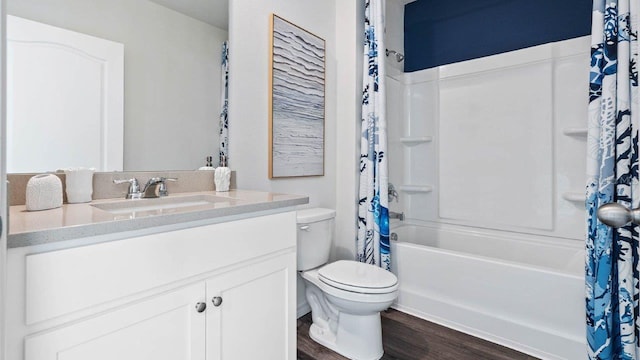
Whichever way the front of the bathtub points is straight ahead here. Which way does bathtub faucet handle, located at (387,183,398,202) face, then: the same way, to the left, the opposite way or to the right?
to the left

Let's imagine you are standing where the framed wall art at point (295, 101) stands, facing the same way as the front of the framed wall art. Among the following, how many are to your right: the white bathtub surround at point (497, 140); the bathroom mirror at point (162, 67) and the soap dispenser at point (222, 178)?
2

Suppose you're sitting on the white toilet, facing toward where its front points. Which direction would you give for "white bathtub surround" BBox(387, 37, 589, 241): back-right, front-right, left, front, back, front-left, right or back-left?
left

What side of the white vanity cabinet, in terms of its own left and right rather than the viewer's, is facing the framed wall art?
left

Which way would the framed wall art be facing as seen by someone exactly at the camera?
facing the viewer and to the right of the viewer

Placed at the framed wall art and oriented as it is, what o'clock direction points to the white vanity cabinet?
The white vanity cabinet is roughly at 2 o'clock from the framed wall art.

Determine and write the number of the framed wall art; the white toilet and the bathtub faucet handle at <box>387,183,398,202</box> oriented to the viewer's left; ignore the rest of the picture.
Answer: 0

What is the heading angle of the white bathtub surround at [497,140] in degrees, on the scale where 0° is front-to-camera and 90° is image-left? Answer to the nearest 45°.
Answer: approximately 45°

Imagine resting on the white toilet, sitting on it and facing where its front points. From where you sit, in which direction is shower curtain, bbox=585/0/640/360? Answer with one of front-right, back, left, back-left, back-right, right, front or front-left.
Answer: front-left
